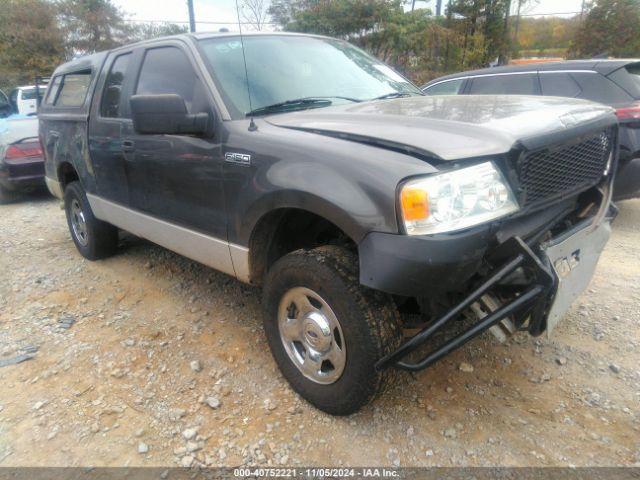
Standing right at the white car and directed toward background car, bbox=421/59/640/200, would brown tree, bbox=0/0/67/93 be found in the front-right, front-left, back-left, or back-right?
back-left

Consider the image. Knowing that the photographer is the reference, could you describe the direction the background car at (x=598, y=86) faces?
facing away from the viewer and to the left of the viewer

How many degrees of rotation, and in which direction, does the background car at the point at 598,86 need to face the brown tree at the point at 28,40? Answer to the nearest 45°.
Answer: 0° — it already faces it

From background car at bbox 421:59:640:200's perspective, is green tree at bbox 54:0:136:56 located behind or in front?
in front

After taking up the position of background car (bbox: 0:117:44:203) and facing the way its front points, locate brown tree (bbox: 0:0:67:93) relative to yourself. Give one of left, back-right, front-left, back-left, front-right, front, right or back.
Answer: front-right

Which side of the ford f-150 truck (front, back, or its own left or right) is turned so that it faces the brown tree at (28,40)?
back

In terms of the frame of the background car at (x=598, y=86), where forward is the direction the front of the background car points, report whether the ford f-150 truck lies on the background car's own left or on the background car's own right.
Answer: on the background car's own left

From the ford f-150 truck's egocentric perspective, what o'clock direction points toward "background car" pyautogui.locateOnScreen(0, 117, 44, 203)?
The background car is roughly at 6 o'clock from the ford f-150 truck.

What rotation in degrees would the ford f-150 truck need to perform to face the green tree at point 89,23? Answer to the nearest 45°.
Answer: approximately 180°

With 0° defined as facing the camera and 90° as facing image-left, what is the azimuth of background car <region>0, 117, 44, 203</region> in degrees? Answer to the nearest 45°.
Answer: approximately 135°

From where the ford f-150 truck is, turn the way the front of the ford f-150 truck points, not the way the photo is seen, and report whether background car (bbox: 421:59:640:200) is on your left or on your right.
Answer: on your left

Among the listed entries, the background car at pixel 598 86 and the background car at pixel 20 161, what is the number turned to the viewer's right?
0

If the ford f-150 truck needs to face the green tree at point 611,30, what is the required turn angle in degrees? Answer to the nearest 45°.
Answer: approximately 90° to its left

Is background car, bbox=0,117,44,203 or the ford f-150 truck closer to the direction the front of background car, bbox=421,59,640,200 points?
the background car

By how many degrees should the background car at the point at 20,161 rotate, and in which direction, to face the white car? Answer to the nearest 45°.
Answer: approximately 45° to its right

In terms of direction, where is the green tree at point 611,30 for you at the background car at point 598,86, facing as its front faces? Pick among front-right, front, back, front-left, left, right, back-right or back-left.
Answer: front-right
